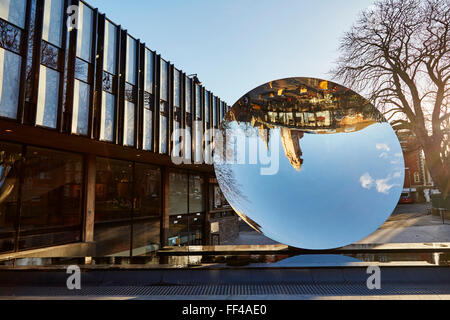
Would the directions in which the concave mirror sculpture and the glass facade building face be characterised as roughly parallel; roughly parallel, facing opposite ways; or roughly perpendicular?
roughly perpendicular

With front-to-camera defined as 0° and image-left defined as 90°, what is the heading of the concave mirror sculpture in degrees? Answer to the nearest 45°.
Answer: approximately 0°

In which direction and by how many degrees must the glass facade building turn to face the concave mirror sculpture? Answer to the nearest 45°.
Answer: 0° — it already faces it

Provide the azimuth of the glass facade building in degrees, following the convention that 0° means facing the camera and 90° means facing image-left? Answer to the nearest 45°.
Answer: approximately 315°

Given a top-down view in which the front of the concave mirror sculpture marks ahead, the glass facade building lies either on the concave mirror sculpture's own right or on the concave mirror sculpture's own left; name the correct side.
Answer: on the concave mirror sculpture's own right
